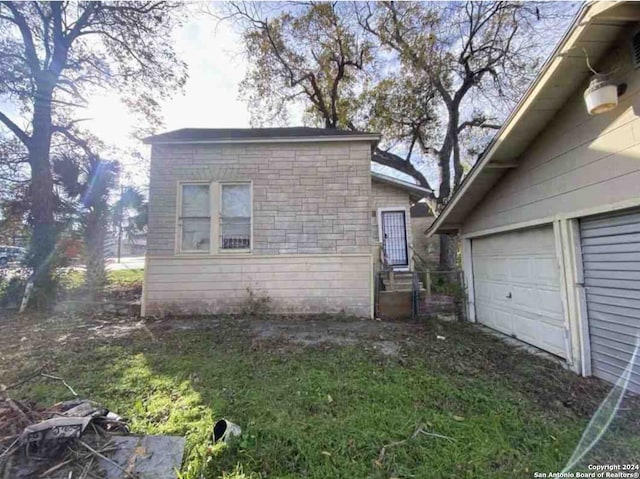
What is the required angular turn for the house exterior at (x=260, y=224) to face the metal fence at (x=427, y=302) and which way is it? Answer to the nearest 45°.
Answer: approximately 90° to its left

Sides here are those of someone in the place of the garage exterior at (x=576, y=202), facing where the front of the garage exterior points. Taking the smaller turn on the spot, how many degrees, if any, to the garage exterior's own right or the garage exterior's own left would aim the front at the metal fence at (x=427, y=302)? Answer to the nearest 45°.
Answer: approximately 90° to the garage exterior's own right

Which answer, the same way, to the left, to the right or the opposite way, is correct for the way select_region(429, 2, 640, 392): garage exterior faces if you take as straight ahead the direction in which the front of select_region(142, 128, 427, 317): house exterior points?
to the right

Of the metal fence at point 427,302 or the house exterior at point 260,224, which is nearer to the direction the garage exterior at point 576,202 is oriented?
the house exterior

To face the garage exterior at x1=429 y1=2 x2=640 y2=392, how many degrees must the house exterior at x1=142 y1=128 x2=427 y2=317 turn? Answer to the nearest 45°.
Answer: approximately 45° to its left

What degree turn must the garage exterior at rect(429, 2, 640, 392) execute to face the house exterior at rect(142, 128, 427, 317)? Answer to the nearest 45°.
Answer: approximately 45° to its right

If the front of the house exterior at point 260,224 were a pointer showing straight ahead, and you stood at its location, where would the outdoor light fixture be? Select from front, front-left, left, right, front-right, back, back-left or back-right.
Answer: front-left

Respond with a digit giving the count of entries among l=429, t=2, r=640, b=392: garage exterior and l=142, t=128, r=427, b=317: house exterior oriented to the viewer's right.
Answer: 0

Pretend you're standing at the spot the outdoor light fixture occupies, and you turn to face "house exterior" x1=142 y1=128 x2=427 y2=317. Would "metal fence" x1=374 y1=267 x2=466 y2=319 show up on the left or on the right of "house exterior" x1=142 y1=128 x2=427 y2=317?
right

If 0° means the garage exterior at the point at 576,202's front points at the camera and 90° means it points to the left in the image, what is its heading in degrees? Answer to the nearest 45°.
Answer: approximately 45°
